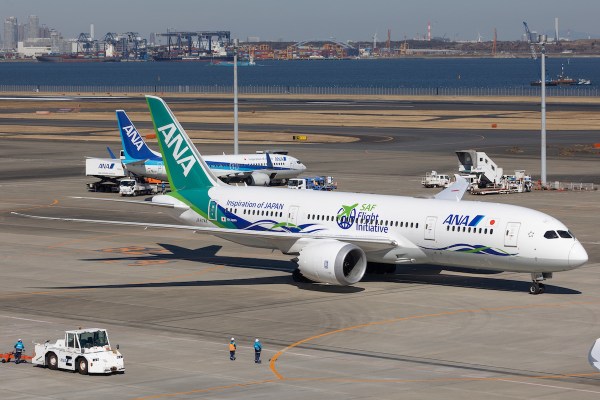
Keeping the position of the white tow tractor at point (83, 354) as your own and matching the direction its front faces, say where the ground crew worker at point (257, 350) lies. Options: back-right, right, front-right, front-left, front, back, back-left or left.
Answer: front-left

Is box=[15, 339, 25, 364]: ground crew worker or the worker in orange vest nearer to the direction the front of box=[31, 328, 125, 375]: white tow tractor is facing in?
the worker in orange vest

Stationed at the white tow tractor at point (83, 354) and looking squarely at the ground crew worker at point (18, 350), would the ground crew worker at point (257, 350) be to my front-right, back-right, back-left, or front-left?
back-right

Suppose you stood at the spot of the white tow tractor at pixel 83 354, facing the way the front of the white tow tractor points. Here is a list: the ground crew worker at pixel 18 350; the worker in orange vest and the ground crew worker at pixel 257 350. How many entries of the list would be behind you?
1

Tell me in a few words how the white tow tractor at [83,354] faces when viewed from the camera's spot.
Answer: facing the viewer and to the right of the viewer

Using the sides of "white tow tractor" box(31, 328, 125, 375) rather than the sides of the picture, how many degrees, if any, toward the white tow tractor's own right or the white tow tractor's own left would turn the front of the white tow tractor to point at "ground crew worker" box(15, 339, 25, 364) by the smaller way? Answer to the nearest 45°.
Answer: approximately 180°

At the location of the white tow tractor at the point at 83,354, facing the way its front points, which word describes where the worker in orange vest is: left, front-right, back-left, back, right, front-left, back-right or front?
front-left
